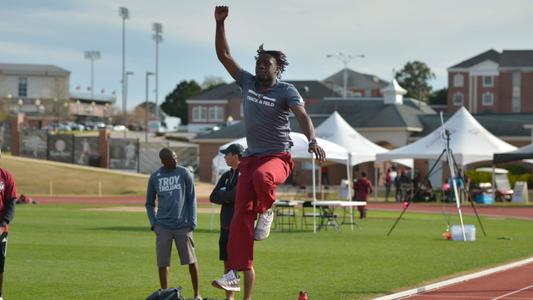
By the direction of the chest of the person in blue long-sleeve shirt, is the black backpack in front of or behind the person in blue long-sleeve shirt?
in front

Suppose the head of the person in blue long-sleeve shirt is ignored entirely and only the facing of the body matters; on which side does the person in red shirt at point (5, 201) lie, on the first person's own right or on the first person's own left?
on the first person's own right

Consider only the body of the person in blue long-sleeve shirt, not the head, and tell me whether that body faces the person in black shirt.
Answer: no

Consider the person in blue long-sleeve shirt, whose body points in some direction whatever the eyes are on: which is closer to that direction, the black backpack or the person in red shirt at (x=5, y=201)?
the black backpack

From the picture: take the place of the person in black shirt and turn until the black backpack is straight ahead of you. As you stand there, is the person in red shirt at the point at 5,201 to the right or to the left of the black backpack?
right

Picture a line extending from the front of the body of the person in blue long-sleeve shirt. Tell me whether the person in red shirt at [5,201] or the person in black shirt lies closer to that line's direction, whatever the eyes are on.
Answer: the person in red shirt

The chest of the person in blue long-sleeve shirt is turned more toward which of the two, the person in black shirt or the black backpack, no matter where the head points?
the black backpack

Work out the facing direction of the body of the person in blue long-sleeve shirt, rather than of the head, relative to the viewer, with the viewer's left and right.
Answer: facing the viewer
